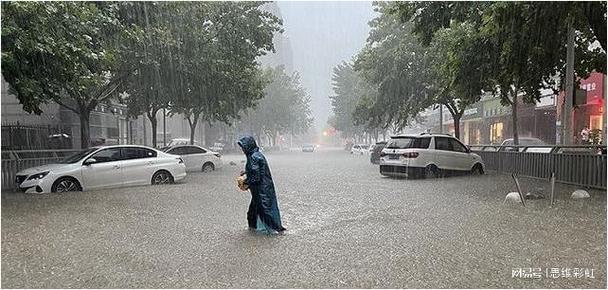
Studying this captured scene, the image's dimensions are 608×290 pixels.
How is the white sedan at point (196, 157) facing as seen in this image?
to the viewer's left

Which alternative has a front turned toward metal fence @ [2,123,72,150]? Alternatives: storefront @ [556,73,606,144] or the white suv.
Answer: the storefront

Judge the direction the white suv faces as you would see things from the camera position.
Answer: facing away from the viewer and to the right of the viewer

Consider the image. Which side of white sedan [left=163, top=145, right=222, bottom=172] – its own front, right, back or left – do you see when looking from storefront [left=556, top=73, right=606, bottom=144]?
back

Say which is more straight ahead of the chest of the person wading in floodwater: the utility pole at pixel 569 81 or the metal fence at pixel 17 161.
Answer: the metal fence

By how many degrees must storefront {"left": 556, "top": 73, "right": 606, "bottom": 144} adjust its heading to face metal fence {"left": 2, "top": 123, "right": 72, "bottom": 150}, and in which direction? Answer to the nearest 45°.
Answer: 0° — it already faces it

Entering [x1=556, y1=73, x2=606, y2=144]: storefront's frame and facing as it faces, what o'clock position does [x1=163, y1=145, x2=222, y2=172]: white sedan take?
The white sedan is roughly at 12 o'clock from the storefront.

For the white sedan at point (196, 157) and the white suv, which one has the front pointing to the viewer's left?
the white sedan

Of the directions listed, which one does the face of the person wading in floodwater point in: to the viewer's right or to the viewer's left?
to the viewer's left
